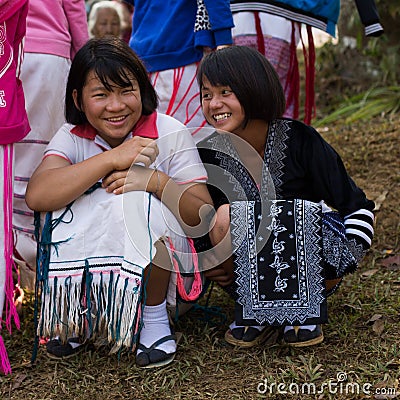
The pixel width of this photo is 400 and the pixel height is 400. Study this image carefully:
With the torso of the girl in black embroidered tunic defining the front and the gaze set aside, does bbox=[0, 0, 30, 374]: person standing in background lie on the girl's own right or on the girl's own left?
on the girl's own right

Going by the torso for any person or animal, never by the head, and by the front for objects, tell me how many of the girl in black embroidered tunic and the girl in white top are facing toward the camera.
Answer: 2

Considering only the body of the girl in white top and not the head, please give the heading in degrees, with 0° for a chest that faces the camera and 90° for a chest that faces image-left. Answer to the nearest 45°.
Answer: approximately 0°

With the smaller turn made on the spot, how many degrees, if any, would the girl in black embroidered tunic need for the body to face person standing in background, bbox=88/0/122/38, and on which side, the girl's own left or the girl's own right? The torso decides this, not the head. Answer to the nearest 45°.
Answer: approximately 135° to the girl's own right

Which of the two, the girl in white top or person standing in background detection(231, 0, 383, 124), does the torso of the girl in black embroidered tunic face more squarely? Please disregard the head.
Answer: the girl in white top

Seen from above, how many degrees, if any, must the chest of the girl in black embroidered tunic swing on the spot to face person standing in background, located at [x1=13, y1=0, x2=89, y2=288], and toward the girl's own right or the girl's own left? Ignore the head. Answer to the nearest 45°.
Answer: approximately 90° to the girl's own right

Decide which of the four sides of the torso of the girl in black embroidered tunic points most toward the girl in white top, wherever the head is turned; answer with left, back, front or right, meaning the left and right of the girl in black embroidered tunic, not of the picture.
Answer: right

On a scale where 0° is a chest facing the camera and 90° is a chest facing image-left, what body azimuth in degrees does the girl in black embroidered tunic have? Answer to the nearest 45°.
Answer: approximately 0°

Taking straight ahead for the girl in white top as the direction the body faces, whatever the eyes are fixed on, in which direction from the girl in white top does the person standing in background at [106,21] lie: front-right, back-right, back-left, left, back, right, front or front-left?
back

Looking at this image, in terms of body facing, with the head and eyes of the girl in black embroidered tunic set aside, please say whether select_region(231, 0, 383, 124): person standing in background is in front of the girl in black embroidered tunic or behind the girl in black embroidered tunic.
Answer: behind

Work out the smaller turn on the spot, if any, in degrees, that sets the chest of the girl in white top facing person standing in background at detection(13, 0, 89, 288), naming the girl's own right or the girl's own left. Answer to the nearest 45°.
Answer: approximately 135° to the girl's own right

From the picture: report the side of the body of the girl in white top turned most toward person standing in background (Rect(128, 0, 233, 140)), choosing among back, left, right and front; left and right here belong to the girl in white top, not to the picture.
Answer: back
